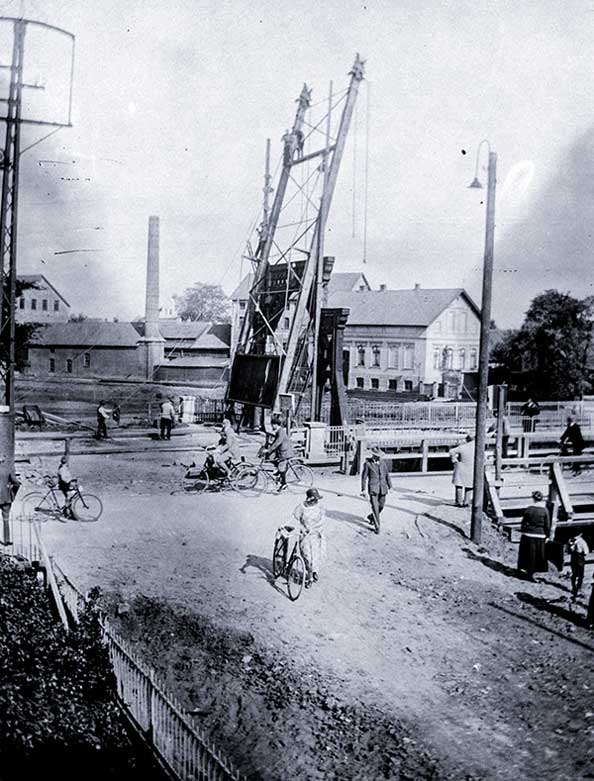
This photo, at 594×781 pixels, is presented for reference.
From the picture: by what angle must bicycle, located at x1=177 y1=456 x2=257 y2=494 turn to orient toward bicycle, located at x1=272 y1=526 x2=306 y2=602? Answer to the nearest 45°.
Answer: approximately 90° to its left

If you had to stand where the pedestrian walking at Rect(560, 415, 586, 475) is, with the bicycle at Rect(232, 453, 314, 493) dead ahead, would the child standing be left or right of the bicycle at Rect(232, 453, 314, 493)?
left

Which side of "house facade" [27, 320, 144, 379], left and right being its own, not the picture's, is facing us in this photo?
front

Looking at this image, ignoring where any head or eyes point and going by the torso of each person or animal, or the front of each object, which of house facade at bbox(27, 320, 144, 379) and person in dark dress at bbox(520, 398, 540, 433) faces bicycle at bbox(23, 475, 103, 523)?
the house facade

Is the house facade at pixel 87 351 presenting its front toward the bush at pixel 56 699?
yes

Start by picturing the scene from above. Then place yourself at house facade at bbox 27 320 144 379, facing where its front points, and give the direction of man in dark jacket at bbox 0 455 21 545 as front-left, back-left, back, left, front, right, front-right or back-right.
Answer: front

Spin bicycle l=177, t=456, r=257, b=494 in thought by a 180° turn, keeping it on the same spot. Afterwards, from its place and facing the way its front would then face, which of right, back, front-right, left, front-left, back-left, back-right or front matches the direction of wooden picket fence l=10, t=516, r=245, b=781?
right

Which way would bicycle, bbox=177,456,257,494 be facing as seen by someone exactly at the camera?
facing to the left of the viewer
